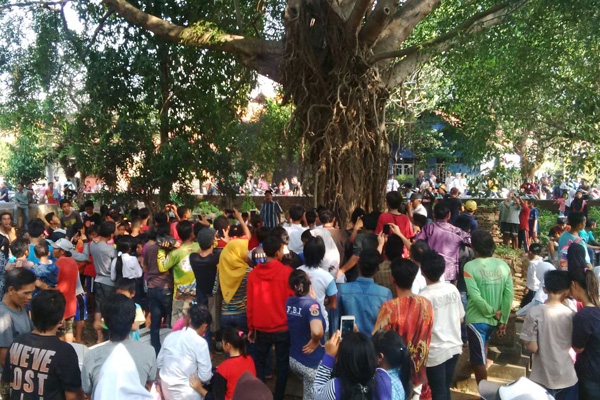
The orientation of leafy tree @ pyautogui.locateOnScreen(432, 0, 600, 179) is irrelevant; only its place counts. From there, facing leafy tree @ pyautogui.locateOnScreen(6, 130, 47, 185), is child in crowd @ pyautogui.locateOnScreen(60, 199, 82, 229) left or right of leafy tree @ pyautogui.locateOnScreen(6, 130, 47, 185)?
left

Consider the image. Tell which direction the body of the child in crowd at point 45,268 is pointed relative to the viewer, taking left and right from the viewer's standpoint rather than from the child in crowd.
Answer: facing away from the viewer and to the right of the viewer

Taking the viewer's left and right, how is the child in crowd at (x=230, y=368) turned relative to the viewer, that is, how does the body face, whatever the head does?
facing away from the viewer and to the left of the viewer

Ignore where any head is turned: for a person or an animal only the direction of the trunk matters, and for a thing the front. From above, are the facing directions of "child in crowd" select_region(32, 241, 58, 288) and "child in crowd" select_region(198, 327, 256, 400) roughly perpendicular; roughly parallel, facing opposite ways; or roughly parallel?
roughly perpendicular

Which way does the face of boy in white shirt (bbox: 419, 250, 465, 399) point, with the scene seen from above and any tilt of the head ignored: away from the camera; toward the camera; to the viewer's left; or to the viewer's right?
away from the camera

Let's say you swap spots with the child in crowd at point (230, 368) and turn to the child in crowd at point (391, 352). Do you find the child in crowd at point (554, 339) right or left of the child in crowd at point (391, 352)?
left

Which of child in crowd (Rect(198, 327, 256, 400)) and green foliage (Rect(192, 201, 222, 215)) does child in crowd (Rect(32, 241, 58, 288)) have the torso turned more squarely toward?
the green foliage

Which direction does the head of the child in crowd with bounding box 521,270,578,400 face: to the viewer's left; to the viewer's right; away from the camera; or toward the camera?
away from the camera
